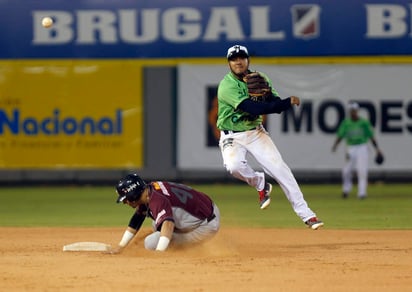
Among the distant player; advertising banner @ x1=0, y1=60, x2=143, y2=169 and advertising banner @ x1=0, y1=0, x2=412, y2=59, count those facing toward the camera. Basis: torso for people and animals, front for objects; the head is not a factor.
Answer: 3

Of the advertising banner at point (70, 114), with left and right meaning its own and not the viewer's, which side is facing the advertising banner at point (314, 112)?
left

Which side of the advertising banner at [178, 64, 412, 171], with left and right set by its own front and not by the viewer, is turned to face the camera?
front

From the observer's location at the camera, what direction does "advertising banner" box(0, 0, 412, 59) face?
facing the viewer

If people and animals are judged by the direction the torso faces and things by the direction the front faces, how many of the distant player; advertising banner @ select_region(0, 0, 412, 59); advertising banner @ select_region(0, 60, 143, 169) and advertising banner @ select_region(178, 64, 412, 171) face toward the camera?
4

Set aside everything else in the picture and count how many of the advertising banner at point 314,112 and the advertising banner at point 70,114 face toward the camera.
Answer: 2

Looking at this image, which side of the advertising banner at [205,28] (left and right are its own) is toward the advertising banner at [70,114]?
right

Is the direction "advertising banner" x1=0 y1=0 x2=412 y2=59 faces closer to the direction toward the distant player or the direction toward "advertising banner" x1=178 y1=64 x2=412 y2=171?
the distant player

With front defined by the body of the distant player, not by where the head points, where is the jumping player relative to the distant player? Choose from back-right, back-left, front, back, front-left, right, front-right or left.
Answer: front

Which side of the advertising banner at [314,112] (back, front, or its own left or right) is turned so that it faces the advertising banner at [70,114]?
right

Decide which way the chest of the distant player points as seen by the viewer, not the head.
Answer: toward the camera

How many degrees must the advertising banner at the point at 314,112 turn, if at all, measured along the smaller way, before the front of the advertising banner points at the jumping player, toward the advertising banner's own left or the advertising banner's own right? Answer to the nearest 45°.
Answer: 0° — it already faces them

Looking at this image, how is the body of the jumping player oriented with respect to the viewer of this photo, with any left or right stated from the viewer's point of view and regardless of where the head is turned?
facing the viewer and to the right of the viewer

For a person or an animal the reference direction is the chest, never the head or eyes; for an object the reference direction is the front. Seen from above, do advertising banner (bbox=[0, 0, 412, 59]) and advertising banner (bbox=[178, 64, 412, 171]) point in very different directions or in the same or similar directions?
same or similar directions

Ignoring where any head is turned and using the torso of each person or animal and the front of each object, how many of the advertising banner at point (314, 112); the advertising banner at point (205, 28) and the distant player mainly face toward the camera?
3
